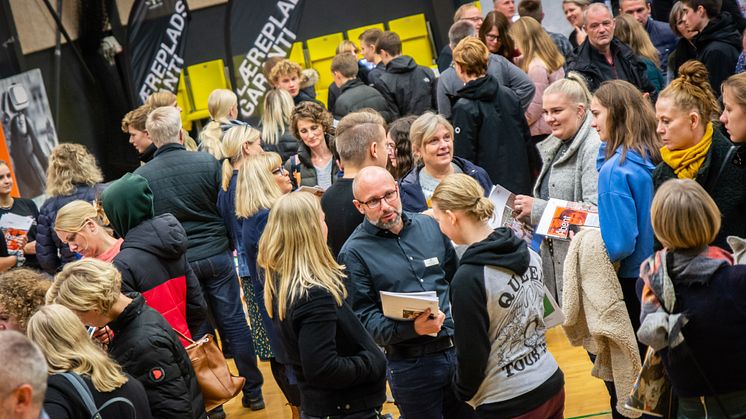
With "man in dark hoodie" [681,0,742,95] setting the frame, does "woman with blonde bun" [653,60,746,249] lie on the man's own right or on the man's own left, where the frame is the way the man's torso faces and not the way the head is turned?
on the man's own left

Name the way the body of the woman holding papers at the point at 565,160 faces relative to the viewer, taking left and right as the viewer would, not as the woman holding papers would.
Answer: facing the viewer and to the left of the viewer

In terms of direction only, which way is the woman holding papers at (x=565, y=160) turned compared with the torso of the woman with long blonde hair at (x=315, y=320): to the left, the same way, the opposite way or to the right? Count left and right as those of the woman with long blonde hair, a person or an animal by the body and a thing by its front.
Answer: the opposite way

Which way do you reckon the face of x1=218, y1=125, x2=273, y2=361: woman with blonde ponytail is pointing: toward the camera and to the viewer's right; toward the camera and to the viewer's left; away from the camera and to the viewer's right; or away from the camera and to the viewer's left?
away from the camera and to the viewer's right

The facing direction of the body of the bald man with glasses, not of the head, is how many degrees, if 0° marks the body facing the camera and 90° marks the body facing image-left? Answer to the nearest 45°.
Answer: approximately 315°
